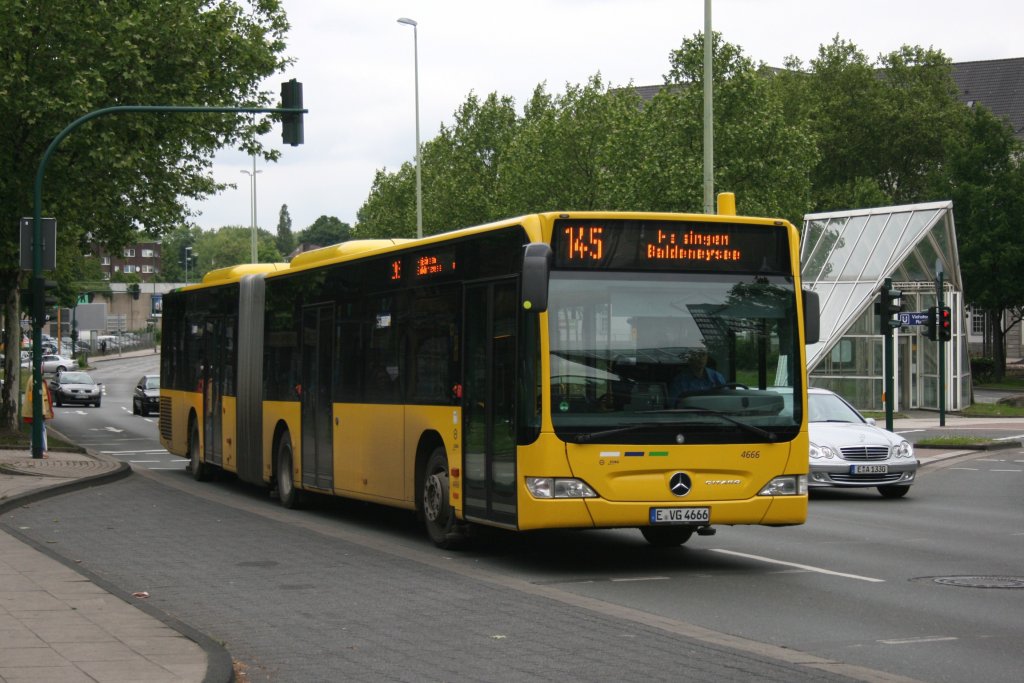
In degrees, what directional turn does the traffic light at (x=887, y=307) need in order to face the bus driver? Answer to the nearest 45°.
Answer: approximately 90° to its right

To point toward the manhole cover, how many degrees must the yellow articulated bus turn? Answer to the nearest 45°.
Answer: approximately 45° to its left

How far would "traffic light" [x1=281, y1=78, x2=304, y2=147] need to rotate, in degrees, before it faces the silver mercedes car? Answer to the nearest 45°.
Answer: approximately 135° to its right

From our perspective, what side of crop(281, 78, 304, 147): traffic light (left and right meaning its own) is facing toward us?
back

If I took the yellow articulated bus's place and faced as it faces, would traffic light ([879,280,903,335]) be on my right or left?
on my left

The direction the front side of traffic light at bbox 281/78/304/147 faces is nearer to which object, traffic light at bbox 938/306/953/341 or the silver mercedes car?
the traffic light

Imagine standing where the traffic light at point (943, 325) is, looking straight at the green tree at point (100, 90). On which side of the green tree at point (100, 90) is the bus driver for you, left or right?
left
